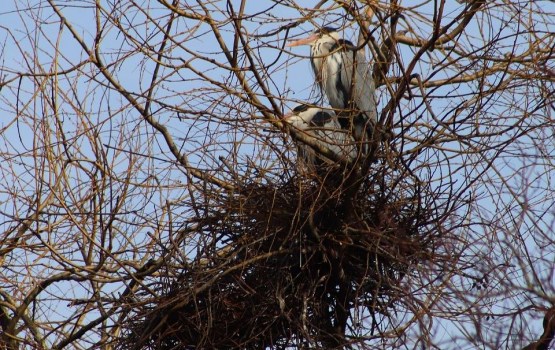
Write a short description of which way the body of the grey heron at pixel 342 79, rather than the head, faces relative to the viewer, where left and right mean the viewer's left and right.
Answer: facing the viewer and to the left of the viewer
